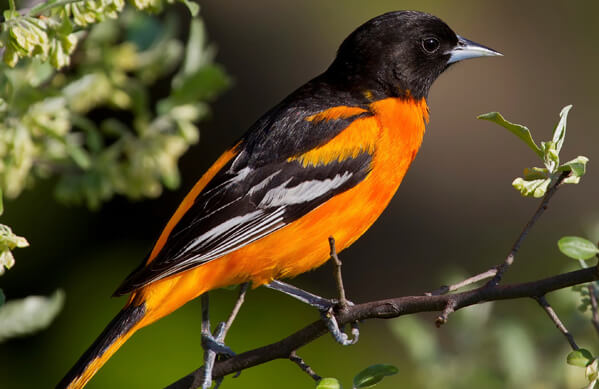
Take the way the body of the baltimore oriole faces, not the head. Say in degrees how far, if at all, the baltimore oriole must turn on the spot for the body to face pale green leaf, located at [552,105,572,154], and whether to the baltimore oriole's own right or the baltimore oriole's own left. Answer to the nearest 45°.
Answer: approximately 45° to the baltimore oriole's own right

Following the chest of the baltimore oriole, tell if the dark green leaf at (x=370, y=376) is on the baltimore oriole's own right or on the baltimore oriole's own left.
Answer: on the baltimore oriole's own right

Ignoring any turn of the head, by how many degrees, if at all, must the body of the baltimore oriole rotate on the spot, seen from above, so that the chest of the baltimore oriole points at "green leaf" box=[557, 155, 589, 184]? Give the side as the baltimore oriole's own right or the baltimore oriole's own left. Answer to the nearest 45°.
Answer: approximately 45° to the baltimore oriole's own right

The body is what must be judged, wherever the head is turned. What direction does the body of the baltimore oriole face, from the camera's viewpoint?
to the viewer's right

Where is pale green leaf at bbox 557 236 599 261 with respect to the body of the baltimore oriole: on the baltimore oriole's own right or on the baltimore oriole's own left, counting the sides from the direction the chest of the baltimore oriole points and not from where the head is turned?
on the baltimore oriole's own left
